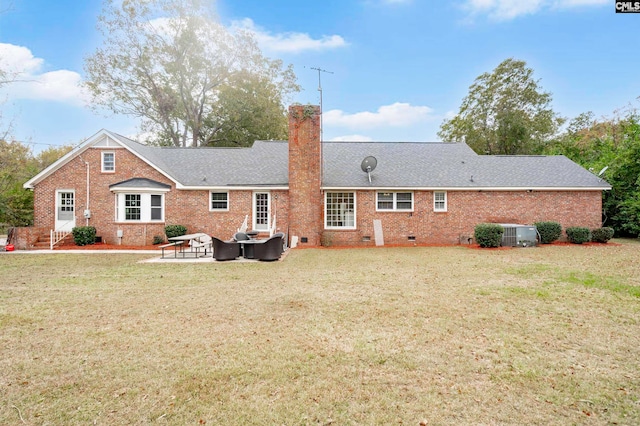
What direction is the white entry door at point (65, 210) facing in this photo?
toward the camera

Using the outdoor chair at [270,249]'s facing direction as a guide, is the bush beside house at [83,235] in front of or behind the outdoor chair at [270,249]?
in front

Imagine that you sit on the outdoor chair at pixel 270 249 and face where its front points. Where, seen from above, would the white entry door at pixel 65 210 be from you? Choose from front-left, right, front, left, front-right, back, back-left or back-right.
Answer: front-right

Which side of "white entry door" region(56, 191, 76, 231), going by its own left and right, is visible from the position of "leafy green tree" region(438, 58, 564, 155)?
left

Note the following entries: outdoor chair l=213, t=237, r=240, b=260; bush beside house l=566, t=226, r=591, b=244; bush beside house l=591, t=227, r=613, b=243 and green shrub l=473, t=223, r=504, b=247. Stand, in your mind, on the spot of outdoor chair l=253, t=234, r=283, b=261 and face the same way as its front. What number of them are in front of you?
1

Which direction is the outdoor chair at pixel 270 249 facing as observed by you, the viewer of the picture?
facing to the left of the viewer

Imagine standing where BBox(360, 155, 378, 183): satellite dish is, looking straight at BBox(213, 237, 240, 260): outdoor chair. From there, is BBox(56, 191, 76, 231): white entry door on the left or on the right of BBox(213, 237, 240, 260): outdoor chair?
right

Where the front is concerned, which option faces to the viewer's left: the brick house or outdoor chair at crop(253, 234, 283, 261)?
the outdoor chair
